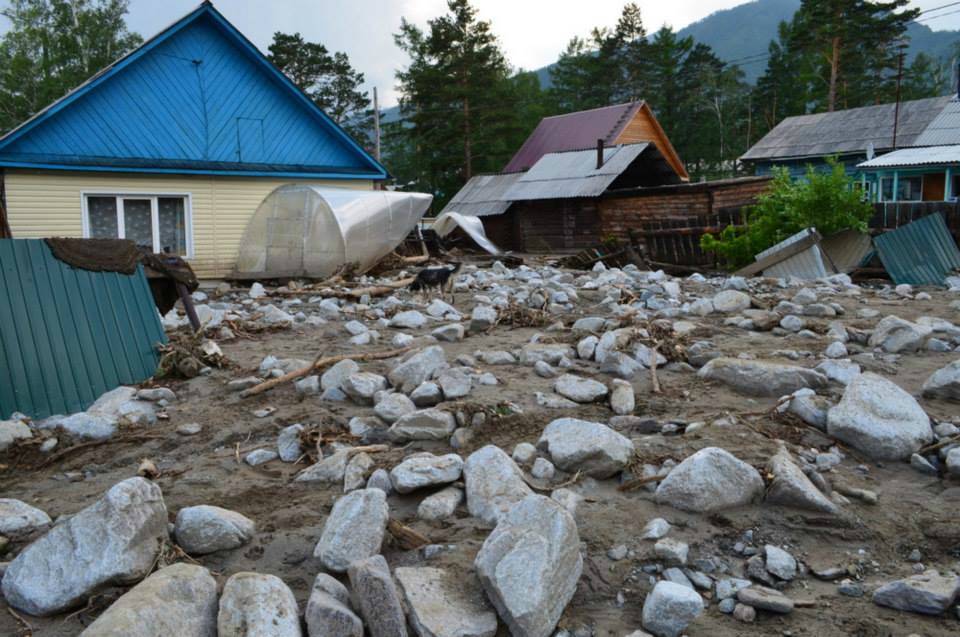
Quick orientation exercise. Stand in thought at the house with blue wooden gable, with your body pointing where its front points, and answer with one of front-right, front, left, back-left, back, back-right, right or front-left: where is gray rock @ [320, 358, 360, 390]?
front

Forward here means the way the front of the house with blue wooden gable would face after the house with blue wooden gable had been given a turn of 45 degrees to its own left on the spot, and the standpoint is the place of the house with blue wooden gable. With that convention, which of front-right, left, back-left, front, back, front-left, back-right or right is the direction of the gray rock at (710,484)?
front-right

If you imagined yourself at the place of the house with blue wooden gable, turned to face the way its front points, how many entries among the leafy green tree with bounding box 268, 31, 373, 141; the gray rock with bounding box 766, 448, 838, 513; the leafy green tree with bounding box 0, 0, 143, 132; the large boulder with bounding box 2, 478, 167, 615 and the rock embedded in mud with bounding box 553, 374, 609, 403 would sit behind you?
2

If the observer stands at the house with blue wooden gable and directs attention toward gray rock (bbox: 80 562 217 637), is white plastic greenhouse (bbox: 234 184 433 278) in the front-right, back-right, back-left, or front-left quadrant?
front-left

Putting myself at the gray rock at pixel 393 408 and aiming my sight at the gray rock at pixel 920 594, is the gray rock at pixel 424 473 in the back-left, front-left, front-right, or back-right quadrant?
front-right

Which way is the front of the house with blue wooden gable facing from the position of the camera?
facing the viewer

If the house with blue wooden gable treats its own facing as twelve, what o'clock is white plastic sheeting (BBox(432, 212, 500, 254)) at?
The white plastic sheeting is roughly at 8 o'clock from the house with blue wooden gable.

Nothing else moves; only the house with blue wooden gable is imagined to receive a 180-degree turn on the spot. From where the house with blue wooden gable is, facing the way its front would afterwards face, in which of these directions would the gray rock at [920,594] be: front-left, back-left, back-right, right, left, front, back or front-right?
back

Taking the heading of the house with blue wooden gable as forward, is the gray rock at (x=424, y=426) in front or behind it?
in front

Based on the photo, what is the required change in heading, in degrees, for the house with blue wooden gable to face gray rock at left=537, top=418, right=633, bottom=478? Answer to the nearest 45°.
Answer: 0° — it already faces it

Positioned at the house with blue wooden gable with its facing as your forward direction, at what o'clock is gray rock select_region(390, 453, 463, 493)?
The gray rock is roughly at 12 o'clock from the house with blue wooden gable.

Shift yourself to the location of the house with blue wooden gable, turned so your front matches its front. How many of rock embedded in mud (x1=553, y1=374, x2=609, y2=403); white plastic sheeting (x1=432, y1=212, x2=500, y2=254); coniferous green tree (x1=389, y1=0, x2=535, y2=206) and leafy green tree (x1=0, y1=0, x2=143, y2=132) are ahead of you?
1

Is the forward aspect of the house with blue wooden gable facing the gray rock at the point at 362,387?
yes

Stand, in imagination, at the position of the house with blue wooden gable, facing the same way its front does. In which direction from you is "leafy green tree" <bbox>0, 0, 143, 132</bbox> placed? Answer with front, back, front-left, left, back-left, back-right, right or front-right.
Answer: back

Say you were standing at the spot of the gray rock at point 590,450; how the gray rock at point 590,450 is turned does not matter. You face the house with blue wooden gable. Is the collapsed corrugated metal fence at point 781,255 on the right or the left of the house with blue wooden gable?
right

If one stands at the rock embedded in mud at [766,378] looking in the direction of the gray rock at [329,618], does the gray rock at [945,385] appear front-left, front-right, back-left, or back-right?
back-left

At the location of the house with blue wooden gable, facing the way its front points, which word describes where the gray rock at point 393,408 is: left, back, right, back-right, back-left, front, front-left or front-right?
front

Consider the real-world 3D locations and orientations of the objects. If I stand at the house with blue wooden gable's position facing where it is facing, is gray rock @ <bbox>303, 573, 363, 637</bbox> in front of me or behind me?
in front

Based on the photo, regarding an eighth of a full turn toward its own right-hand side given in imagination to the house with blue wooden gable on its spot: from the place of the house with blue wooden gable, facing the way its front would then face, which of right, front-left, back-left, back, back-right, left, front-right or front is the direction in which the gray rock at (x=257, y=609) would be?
front-left
